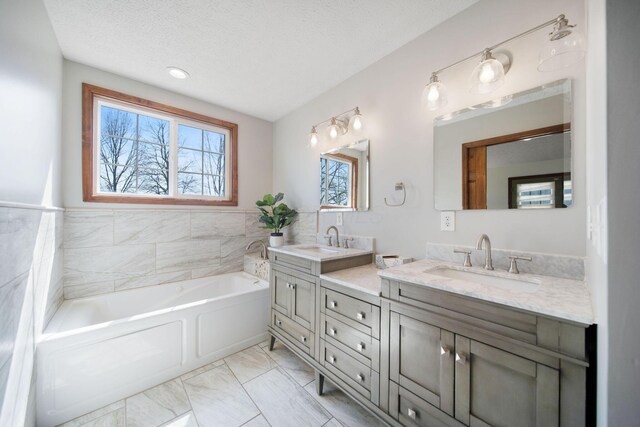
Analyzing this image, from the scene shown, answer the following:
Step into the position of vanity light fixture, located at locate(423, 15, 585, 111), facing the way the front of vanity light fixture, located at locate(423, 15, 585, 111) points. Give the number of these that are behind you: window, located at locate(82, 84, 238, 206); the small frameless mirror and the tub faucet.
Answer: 0

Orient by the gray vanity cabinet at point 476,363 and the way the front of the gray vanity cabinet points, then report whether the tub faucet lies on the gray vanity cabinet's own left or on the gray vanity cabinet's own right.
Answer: on the gray vanity cabinet's own right

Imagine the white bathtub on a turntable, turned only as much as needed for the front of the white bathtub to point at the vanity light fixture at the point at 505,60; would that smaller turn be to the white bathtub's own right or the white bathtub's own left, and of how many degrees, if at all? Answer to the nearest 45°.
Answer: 0° — it already faces it

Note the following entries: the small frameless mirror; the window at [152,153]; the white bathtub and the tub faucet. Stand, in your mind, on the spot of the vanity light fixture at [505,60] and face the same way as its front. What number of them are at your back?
0

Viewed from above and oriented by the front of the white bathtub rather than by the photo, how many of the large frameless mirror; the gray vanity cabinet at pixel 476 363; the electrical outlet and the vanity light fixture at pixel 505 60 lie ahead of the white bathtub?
4

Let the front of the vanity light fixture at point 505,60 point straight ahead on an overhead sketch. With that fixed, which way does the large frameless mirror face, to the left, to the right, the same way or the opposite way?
the same way

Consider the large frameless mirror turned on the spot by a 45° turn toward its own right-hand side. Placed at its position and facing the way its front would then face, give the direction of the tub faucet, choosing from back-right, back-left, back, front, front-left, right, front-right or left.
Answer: front

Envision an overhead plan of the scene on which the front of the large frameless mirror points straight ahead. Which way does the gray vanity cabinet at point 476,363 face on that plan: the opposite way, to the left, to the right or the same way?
the same way

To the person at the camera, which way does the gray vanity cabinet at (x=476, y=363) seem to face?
facing the viewer and to the left of the viewer

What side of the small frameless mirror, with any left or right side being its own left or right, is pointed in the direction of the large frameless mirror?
left

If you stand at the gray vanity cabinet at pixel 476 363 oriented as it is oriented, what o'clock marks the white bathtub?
The white bathtub is roughly at 1 o'clock from the gray vanity cabinet.

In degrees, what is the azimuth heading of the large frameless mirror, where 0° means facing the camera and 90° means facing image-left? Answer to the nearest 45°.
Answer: approximately 45°

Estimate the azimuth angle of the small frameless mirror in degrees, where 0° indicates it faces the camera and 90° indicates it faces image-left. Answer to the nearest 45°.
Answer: approximately 45°

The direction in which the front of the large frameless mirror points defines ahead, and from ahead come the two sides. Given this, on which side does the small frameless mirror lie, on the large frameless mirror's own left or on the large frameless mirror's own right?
on the large frameless mirror's own right

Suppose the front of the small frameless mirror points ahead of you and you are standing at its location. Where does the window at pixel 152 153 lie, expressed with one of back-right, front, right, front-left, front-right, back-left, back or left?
front-right

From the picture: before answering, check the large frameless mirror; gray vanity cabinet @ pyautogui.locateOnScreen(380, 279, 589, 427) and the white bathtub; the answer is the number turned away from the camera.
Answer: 0

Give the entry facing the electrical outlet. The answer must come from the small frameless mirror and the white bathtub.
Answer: the white bathtub

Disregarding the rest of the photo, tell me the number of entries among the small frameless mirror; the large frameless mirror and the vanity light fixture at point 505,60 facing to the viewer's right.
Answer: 0
